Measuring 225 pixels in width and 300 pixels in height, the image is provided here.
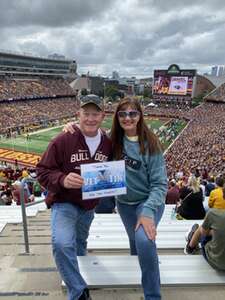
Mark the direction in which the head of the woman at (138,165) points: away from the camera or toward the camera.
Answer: toward the camera

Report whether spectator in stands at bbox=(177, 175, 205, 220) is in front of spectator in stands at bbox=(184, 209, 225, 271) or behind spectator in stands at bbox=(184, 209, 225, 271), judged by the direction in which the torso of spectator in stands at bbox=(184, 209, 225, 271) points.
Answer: in front

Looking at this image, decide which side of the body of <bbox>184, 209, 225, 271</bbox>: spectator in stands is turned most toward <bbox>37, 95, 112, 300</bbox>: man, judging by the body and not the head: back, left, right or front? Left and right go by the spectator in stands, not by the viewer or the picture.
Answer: left

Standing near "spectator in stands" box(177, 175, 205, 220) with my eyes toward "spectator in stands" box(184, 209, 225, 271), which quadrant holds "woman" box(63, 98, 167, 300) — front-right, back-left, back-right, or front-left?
front-right

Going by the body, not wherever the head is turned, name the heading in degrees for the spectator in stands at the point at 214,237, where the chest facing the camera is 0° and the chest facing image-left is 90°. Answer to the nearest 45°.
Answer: approximately 135°

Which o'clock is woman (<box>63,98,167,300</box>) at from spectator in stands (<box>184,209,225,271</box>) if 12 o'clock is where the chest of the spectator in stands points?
The woman is roughly at 10 o'clock from the spectator in stands.

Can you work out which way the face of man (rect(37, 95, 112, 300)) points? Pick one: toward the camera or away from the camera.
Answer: toward the camera

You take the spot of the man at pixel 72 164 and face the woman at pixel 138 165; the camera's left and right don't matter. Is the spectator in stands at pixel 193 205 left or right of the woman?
left
